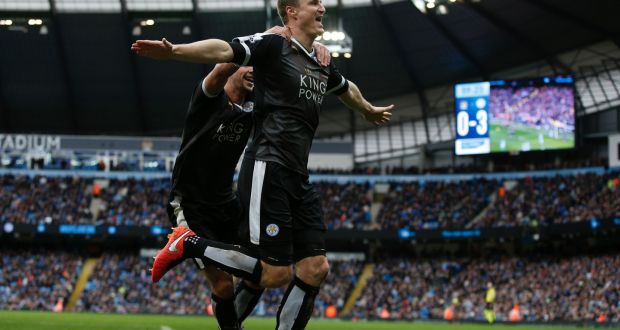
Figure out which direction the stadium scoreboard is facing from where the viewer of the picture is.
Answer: facing the viewer and to the left of the viewer
